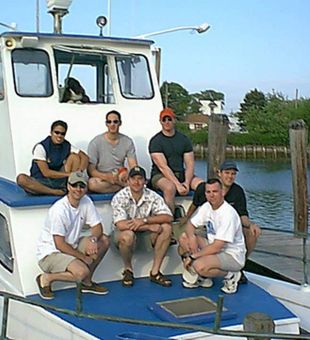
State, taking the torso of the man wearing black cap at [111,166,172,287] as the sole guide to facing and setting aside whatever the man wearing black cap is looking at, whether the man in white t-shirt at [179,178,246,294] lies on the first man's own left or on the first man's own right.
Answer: on the first man's own left

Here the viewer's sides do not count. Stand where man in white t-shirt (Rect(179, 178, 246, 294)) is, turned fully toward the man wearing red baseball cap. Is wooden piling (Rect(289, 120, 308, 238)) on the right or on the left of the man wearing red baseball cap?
right

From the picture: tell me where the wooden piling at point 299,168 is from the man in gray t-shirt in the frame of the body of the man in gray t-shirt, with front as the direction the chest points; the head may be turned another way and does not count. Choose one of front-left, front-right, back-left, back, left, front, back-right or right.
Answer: back-left

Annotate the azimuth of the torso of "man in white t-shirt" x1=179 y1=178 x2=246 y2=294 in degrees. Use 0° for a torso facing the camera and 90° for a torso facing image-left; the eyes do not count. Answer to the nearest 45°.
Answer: approximately 45°

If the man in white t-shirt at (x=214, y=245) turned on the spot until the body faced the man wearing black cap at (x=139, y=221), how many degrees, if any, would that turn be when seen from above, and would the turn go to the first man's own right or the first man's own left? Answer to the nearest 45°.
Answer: approximately 45° to the first man's own right
